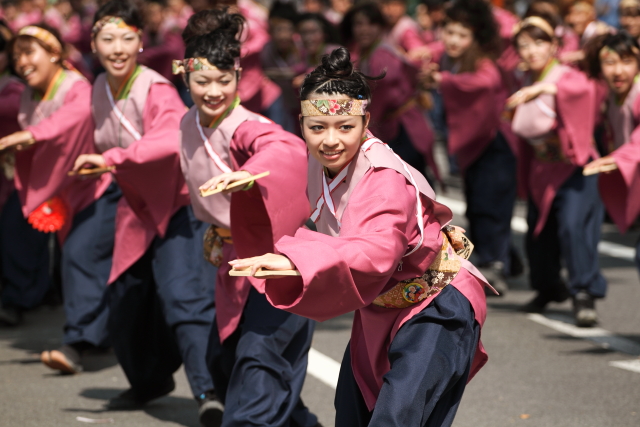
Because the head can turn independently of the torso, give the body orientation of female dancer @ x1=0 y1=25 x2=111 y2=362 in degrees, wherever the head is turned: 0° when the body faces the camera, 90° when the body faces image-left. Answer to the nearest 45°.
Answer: approximately 45°

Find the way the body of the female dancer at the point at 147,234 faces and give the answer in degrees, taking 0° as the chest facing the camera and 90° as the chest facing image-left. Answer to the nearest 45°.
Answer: approximately 45°

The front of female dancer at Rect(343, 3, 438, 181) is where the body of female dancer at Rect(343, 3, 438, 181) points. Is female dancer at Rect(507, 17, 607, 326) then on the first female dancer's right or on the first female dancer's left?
on the first female dancer's left

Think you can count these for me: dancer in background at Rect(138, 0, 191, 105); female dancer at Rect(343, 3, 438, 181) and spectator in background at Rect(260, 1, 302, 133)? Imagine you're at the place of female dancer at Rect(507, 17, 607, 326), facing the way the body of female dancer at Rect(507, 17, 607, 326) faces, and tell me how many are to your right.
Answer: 3

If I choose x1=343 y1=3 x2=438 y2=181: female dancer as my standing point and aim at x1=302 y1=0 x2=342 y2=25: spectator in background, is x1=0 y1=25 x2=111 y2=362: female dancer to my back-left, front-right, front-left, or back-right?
back-left

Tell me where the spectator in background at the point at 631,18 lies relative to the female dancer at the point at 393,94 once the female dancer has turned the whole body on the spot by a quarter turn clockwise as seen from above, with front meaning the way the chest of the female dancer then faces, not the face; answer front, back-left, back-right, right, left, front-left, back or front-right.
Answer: back-right

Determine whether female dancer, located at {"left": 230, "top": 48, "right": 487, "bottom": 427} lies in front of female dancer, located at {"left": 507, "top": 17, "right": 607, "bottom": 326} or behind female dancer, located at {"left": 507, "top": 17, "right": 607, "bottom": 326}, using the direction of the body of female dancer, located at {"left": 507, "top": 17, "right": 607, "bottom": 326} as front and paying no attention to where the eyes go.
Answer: in front

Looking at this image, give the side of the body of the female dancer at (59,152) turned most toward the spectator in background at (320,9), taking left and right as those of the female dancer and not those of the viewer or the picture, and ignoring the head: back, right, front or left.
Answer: back

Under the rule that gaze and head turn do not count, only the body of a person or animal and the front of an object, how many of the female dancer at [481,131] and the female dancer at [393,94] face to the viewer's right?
0

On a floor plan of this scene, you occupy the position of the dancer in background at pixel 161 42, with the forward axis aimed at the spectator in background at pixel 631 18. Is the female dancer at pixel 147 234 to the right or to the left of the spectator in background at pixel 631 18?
right

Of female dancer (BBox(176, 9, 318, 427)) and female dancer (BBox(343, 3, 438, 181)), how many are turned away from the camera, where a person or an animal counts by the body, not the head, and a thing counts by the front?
0
